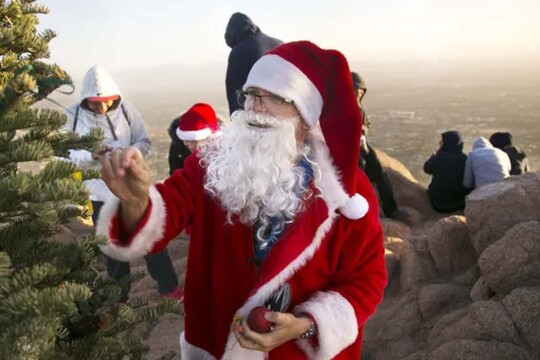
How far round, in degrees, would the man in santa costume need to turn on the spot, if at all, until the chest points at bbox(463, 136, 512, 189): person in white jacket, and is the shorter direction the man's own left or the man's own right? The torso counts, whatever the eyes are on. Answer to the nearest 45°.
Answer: approximately 180°

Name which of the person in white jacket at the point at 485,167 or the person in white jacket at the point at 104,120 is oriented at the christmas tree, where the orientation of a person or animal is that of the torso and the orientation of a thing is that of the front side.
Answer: the person in white jacket at the point at 104,120

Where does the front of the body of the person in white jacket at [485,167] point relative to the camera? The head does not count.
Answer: away from the camera

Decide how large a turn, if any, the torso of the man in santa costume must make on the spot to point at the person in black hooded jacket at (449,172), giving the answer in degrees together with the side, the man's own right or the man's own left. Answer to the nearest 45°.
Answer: approximately 180°

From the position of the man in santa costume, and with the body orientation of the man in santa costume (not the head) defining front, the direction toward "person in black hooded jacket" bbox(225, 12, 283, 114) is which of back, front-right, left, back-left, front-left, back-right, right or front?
back-right

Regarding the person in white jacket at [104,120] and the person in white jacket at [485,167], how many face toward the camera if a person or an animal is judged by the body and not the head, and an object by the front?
1

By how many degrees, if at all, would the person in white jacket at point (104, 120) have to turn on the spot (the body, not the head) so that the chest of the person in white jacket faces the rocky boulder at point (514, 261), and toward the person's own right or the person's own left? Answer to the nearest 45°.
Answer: approximately 45° to the person's own left

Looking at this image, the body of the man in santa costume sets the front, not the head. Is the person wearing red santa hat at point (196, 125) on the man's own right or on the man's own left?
on the man's own right

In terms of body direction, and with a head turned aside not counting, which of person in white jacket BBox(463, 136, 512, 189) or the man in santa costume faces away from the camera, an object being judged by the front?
the person in white jacket

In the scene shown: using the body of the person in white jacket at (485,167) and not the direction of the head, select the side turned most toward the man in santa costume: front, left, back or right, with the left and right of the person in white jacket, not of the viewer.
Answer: back
